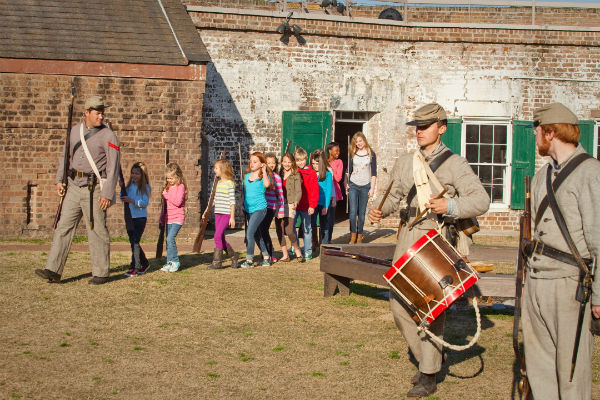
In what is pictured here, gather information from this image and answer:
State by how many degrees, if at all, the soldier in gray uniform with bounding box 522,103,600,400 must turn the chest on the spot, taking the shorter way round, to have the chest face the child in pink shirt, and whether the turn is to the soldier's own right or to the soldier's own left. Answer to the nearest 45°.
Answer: approximately 90° to the soldier's own right

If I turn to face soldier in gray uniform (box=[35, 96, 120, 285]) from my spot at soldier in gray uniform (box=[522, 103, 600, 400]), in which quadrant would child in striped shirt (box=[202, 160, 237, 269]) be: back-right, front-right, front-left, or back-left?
front-right

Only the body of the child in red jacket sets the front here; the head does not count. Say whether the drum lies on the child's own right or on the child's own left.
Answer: on the child's own left

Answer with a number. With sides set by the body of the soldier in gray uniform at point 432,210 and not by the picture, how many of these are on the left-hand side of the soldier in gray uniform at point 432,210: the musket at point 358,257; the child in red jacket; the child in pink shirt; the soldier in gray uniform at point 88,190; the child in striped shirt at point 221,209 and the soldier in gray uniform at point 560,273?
1

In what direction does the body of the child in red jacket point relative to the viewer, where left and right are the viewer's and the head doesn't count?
facing the viewer and to the left of the viewer
